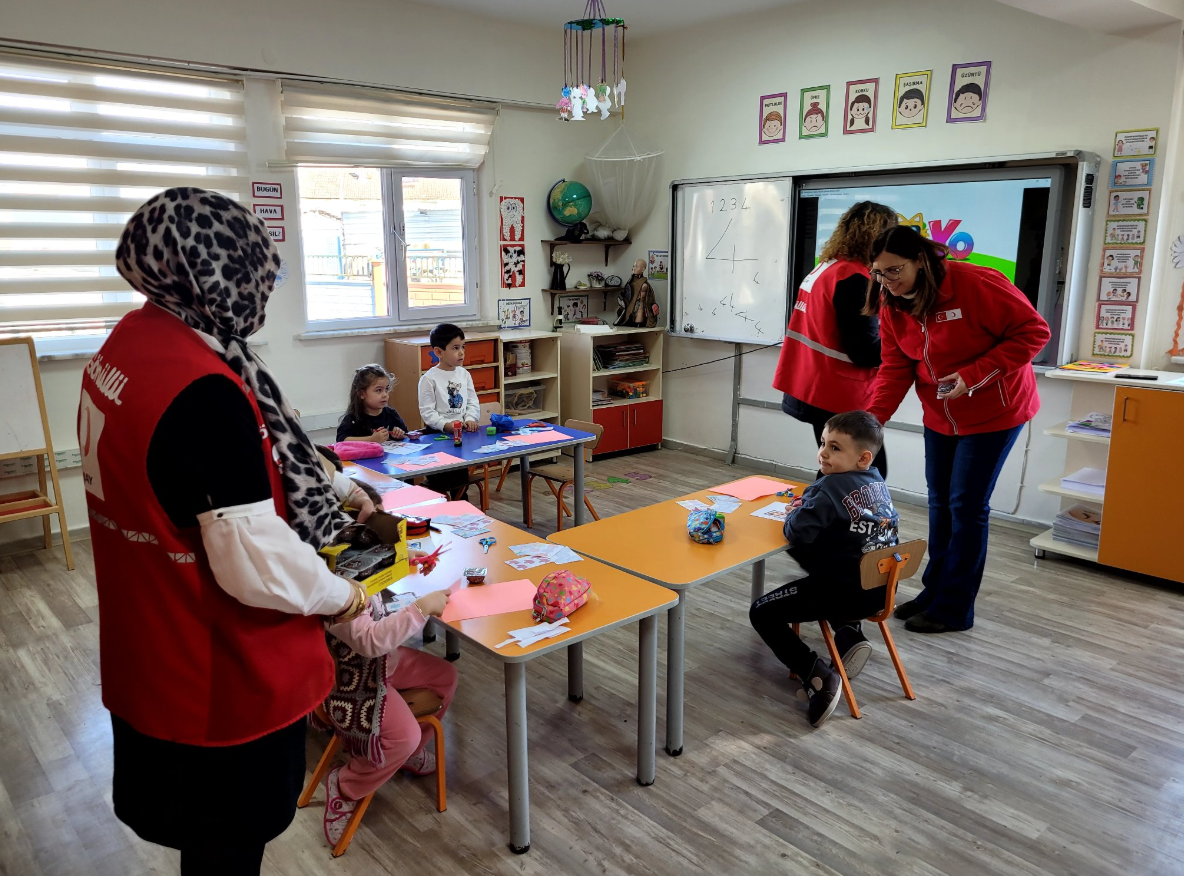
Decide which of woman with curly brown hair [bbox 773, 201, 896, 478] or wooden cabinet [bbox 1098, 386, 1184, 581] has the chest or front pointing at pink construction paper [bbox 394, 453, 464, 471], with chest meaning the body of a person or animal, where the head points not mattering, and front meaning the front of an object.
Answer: the wooden cabinet

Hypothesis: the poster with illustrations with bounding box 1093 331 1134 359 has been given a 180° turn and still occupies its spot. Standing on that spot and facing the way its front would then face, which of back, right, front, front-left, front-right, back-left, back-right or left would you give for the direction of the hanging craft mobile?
left

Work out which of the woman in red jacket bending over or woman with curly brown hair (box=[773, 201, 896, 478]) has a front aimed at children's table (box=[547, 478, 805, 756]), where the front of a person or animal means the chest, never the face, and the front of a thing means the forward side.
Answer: the woman in red jacket bending over

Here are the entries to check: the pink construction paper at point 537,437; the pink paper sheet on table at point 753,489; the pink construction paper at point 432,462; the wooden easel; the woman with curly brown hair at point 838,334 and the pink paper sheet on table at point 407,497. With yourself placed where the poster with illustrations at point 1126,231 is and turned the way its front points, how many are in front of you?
6

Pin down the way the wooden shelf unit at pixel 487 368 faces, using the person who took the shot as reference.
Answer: facing the viewer and to the right of the viewer

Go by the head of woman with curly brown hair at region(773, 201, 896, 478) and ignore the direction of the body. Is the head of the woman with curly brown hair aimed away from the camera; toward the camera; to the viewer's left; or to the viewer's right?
away from the camera

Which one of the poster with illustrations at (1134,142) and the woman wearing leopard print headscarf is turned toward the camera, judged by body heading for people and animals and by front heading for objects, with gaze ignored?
the poster with illustrations

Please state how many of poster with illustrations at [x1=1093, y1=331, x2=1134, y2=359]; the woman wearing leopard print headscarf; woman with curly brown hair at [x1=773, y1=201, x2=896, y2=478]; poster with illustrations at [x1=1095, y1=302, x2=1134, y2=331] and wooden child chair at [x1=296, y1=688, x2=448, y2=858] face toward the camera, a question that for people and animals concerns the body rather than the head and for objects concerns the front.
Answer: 2

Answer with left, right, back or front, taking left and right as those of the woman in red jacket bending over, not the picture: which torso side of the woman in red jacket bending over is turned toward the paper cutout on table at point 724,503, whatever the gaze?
front

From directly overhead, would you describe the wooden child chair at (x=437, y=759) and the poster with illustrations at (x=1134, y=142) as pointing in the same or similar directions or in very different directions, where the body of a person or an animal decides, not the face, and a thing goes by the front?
very different directions

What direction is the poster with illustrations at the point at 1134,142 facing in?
toward the camera

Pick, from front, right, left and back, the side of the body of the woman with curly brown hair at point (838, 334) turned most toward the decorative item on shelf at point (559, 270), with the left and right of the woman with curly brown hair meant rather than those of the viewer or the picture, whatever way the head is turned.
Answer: left

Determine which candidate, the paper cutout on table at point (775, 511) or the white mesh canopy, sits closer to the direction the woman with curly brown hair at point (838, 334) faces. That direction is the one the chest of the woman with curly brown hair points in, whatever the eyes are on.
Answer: the white mesh canopy
